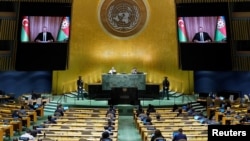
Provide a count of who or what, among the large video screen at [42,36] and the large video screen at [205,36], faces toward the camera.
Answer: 2

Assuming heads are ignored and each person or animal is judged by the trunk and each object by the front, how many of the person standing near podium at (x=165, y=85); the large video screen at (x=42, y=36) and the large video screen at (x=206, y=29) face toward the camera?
3

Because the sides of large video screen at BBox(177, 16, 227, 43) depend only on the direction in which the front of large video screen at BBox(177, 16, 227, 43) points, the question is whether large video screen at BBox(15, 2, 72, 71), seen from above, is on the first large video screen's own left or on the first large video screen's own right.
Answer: on the first large video screen's own right

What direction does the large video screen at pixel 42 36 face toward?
toward the camera

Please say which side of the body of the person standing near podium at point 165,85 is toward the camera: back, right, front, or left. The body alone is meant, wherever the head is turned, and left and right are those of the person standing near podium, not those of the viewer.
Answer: front

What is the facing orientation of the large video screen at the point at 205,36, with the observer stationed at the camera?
facing the viewer

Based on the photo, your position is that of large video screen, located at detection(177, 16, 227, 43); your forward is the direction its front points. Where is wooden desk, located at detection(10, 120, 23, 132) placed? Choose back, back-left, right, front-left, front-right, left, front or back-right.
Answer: front-right

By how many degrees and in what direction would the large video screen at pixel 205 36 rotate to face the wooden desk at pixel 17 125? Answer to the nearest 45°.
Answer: approximately 45° to its right
